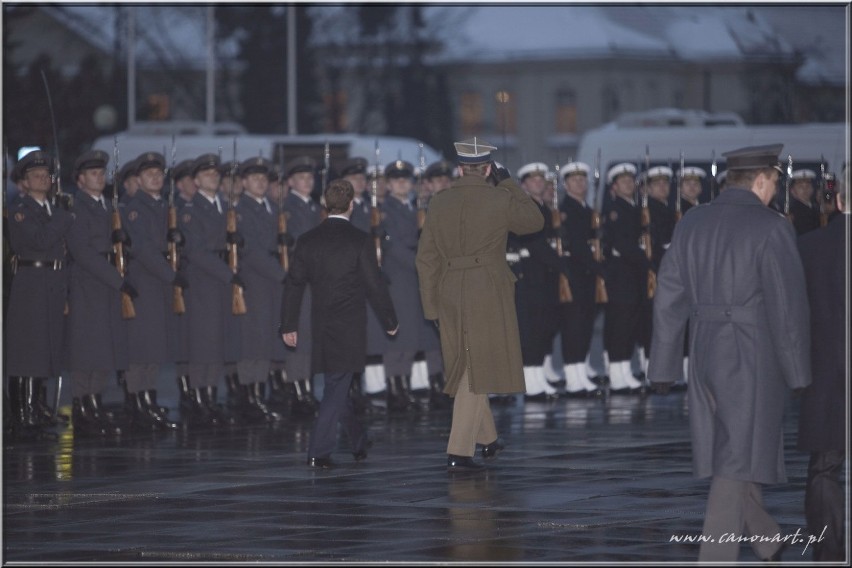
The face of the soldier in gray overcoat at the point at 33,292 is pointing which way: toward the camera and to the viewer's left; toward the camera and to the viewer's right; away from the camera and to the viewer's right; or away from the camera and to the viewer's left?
toward the camera and to the viewer's right

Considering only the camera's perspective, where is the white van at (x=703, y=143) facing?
facing to the left of the viewer

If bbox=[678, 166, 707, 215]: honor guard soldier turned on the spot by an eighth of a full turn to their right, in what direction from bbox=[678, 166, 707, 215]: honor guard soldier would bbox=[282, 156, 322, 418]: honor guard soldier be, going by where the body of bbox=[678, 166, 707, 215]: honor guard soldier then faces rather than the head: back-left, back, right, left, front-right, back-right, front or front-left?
front-right

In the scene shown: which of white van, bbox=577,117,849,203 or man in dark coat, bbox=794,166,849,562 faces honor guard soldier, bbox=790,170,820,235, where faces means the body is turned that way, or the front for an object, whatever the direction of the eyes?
the man in dark coat

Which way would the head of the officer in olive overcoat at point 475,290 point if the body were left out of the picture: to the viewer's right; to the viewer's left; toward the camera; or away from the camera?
away from the camera

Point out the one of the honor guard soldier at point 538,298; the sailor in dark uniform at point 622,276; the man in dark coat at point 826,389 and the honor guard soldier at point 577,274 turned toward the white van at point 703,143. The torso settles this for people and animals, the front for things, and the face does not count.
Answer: the man in dark coat

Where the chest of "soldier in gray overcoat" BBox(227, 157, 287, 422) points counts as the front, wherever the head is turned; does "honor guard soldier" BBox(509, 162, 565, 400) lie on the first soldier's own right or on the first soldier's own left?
on the first soldier's own left

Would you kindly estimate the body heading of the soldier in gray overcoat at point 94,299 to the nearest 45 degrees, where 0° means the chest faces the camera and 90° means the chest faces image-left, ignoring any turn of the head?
approximately 315°
